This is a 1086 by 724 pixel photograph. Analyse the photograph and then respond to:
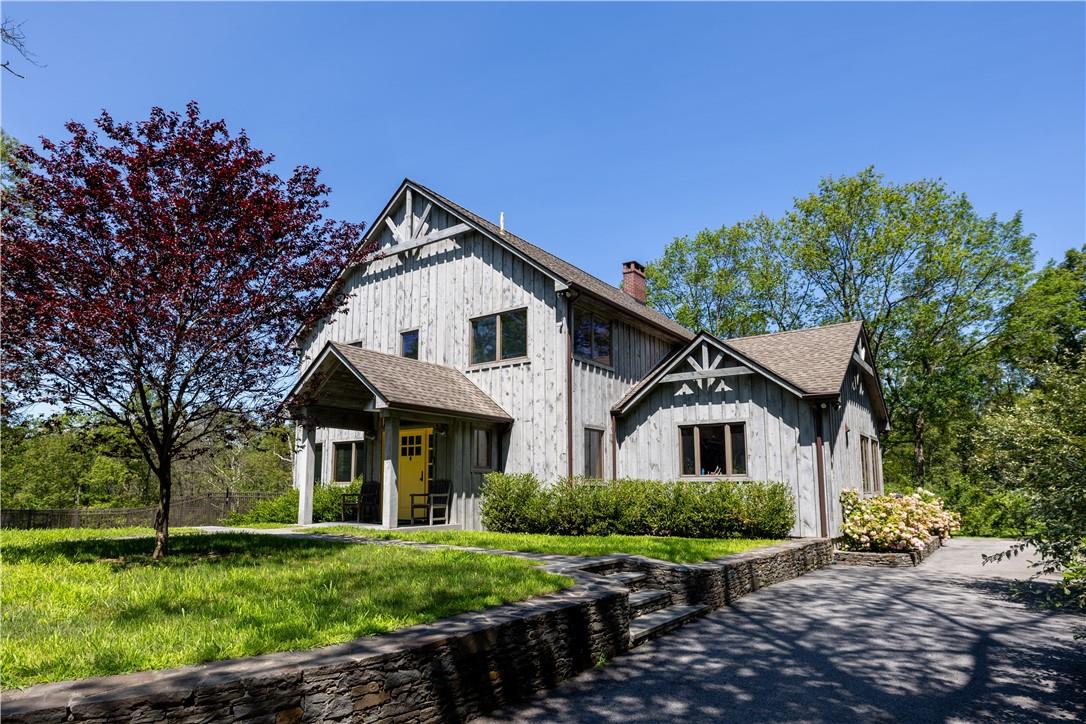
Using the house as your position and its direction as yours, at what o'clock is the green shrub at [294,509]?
The green shrub is roughly at 2 o'clock from the house.

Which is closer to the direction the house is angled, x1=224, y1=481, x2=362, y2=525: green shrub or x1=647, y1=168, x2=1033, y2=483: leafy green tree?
the green shrub

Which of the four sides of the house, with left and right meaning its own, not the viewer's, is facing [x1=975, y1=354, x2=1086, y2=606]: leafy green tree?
left

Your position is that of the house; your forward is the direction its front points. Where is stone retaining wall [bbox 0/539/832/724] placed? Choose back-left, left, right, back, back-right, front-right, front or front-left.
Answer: front-left

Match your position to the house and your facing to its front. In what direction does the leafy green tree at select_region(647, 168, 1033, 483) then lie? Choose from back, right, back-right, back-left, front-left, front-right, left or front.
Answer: back

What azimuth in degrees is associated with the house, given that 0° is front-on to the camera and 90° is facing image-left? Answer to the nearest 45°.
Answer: approximately 45°

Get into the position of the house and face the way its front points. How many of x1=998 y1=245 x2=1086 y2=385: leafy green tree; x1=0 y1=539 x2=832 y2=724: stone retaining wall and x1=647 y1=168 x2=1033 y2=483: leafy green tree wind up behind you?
2

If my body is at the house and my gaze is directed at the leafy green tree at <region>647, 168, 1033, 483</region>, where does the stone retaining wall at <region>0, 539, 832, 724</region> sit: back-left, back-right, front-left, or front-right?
back-right

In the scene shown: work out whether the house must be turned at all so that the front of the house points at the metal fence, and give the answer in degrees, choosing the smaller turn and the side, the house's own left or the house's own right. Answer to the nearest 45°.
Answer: approximately 45° to the house's own right

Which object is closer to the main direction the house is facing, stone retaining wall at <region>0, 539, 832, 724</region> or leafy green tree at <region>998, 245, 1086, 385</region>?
the stone retaining wall
